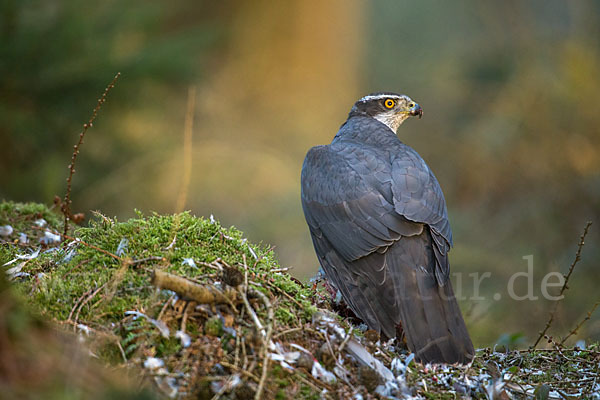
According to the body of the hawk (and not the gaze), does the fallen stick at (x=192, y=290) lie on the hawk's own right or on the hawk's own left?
on the hawk's own left

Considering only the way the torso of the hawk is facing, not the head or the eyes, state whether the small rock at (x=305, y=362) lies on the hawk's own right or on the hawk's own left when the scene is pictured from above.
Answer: on the hawk's own left

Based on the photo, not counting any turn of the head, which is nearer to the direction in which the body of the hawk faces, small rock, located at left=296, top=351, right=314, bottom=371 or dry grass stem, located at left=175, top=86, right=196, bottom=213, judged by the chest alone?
the dry grass stem

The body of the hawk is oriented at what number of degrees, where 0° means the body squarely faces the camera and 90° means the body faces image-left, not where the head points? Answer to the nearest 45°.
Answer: approximately 135°

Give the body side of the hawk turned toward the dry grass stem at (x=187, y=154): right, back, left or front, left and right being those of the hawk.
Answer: left
